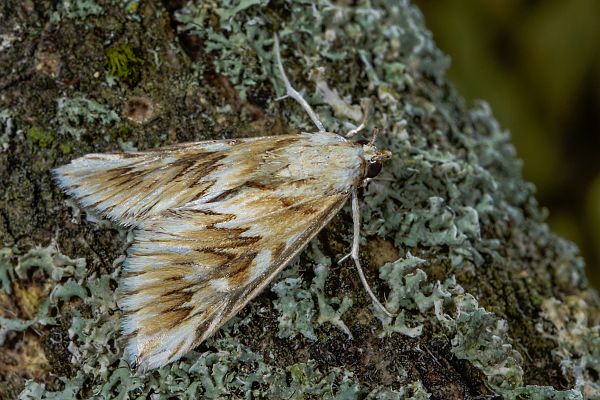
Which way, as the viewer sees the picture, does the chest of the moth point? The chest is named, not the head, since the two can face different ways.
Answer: to the viewer's right
